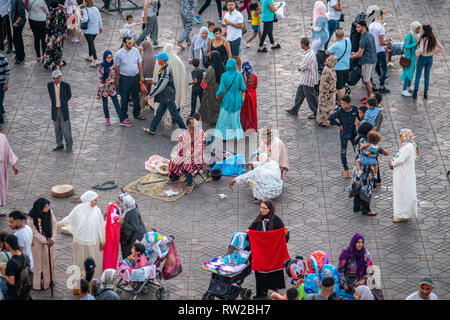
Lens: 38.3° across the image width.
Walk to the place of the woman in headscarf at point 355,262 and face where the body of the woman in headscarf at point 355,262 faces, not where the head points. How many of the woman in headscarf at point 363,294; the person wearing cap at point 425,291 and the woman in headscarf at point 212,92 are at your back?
1

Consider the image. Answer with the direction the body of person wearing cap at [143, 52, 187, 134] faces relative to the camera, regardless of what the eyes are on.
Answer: to the viewer's left

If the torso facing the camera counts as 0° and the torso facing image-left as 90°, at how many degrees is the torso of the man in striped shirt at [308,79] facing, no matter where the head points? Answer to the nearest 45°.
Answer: approximately 90°

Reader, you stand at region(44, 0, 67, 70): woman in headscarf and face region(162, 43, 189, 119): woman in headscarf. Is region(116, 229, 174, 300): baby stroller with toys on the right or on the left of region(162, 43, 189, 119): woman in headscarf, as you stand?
right

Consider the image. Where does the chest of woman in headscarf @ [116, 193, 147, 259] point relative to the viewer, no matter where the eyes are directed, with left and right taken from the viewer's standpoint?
facing to the left of the viewer

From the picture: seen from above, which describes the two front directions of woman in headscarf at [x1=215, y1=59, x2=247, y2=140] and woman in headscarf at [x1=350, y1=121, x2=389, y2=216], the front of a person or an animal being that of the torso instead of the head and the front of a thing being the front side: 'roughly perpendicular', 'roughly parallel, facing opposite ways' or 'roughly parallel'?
roughly perpendicular

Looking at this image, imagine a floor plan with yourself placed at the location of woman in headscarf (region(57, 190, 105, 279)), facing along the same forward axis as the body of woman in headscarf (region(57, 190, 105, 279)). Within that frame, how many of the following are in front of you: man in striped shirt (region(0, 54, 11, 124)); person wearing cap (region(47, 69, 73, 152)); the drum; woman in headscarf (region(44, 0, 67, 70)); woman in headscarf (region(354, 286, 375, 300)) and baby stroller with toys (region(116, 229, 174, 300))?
2

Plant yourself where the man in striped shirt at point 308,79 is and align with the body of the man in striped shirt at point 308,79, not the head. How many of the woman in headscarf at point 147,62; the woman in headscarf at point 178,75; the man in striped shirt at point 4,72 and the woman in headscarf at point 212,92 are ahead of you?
4

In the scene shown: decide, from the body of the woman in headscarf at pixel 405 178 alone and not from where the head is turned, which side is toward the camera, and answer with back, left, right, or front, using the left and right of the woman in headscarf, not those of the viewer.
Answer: left

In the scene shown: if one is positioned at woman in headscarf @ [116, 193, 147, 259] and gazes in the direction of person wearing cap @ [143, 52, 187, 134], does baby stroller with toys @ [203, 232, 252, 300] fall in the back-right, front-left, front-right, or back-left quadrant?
back-right

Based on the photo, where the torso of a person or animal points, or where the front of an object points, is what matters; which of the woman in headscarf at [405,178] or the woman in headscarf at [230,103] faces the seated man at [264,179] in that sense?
the woman in headscarf at [405,178]

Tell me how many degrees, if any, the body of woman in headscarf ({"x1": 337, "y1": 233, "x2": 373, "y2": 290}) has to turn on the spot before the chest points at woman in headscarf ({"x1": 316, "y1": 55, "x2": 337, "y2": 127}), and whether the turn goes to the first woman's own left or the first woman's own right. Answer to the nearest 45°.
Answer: approximately 135° to the first woman's own left

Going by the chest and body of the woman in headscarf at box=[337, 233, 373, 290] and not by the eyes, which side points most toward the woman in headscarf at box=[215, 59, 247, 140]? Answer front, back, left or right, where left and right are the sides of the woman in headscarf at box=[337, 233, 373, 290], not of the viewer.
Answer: back

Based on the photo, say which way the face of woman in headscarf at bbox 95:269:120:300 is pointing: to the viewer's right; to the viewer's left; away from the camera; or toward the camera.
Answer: away from the camera
